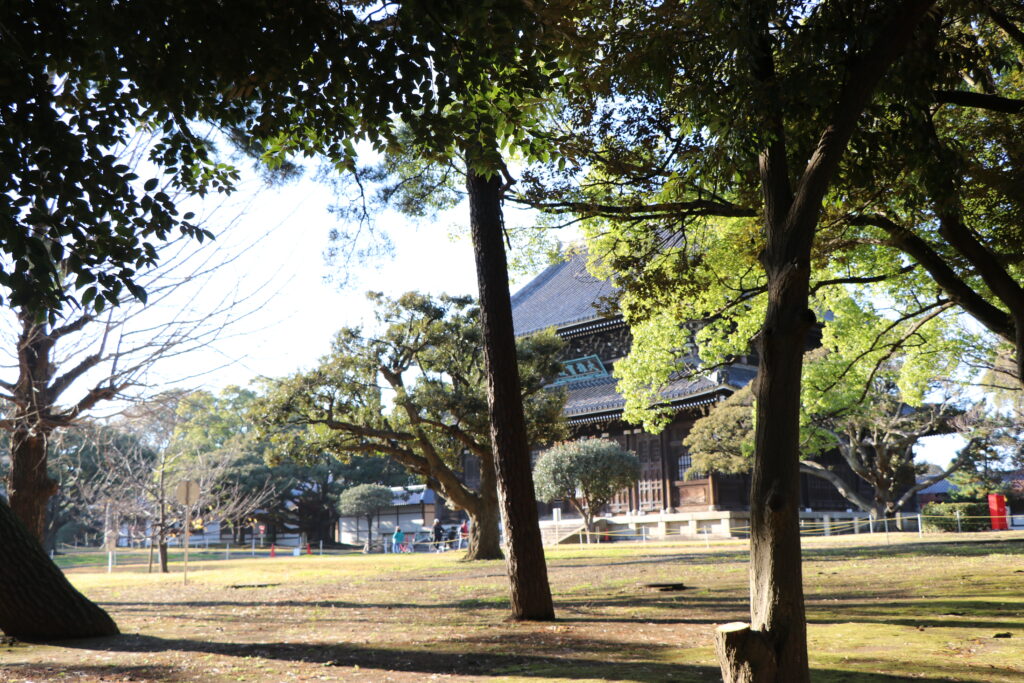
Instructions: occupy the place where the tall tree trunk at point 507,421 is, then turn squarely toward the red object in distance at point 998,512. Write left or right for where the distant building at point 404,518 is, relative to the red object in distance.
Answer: left

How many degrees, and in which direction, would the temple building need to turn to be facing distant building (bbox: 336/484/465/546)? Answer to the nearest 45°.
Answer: approximately 90° to its right

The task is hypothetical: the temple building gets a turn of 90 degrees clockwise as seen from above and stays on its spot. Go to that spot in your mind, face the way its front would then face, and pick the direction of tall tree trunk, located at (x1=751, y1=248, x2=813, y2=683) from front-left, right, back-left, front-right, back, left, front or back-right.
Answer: back-left

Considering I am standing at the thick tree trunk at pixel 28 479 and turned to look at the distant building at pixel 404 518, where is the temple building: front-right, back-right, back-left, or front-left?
front-right

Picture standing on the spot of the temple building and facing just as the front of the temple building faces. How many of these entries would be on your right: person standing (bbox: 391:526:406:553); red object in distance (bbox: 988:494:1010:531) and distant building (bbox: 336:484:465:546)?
2

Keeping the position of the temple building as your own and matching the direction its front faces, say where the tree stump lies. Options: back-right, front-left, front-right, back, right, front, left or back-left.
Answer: front-left

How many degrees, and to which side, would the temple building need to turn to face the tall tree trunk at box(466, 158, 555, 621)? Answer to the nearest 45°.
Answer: approximately 45° to its left

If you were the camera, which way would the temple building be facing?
facing the viewer and to the left of the viewer

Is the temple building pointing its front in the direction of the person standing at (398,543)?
no

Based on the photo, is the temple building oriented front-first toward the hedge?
no

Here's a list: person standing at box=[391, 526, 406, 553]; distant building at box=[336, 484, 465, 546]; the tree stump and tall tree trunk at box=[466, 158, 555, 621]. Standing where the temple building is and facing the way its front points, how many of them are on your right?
2

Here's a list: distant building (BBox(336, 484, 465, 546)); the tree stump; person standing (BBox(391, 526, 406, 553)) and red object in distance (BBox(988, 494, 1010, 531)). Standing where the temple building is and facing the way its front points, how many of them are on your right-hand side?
2
